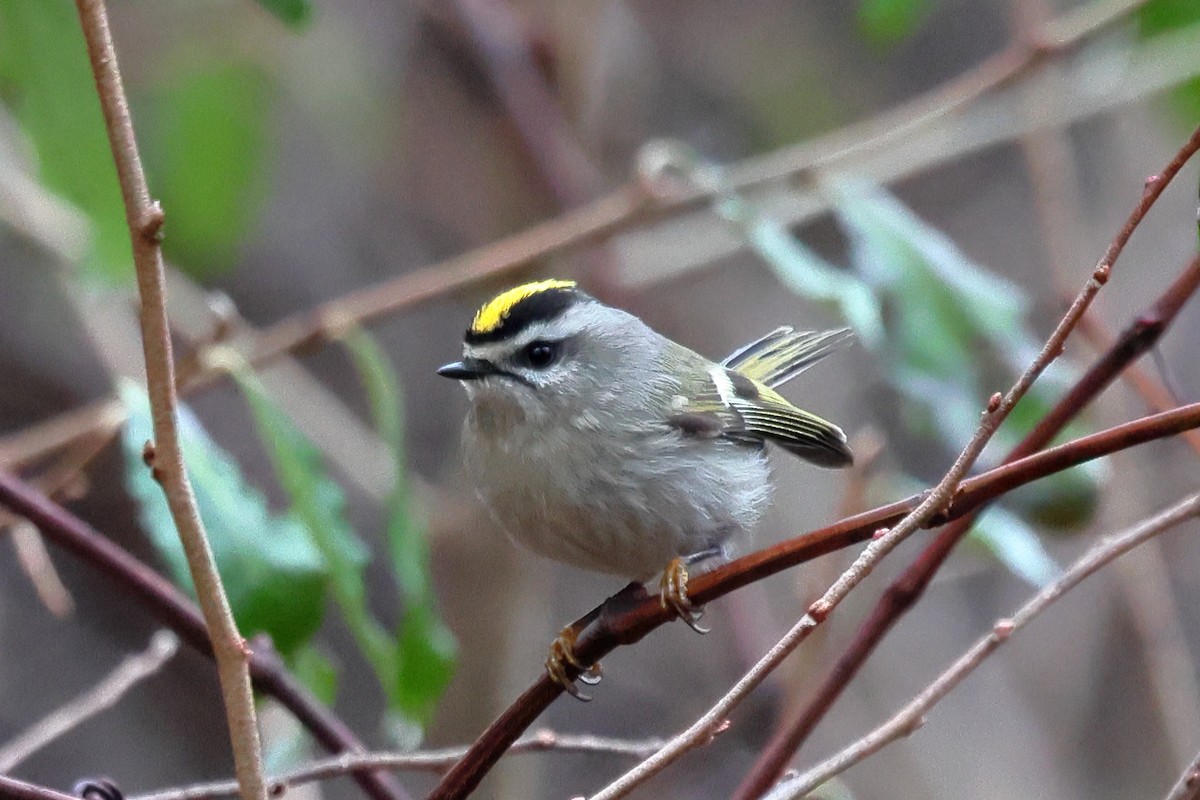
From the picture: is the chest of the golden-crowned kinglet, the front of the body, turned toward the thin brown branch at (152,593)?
yes

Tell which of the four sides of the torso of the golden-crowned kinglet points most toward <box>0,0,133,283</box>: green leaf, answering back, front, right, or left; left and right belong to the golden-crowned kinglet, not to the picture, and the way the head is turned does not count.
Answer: right

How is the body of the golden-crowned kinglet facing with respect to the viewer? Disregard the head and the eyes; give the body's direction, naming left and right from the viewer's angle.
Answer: facing the viewer and to the left of the viewer

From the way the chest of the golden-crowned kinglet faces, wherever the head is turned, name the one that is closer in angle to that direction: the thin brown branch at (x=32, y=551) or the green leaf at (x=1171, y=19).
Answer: the thin brown branch

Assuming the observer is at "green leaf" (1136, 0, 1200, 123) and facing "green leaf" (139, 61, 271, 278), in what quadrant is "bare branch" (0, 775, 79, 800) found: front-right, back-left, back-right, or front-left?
front-left

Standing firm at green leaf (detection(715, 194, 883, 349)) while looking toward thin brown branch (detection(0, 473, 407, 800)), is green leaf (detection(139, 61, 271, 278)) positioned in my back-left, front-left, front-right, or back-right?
front-right

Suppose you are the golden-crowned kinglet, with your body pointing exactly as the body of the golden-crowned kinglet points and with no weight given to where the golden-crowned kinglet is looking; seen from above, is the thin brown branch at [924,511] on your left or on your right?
on your left
